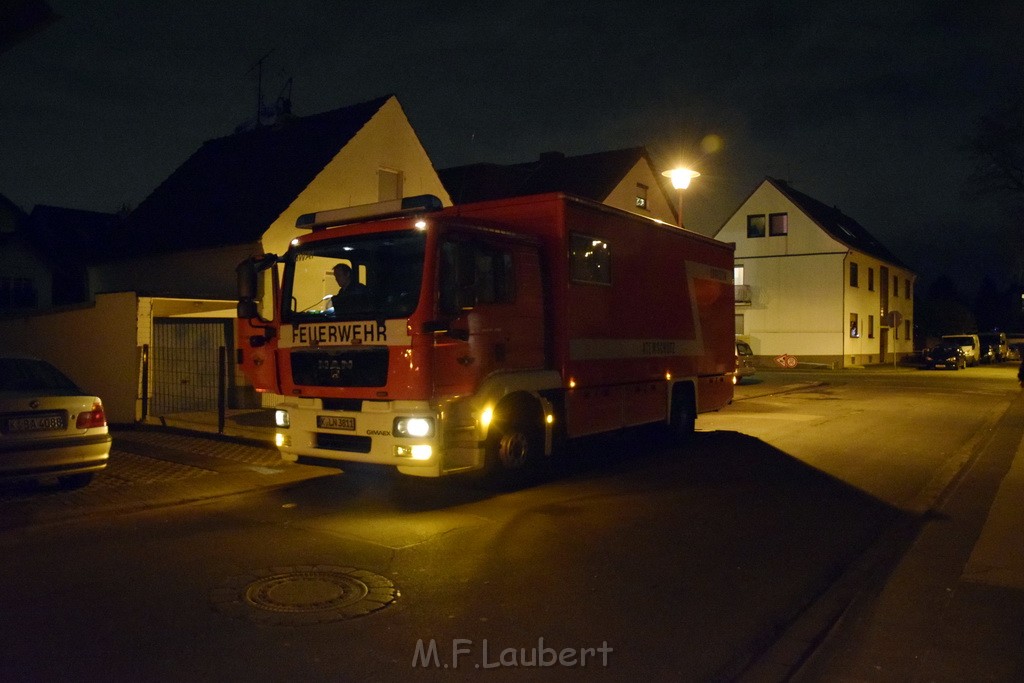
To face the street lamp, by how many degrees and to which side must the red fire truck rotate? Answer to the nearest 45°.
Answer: approximately 180°

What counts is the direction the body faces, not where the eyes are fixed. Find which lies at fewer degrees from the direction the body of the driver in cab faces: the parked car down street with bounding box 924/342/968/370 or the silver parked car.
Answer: the silver parked car

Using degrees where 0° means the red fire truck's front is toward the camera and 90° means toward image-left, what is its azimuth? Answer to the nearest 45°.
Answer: approximately 45°

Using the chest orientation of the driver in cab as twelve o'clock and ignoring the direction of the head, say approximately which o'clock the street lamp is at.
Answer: The street lamp is roughly at 6 o'clock from the driver in cab.

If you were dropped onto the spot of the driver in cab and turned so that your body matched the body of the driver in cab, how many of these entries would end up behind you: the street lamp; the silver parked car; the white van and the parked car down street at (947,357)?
3

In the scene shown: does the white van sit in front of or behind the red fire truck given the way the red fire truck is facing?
behind

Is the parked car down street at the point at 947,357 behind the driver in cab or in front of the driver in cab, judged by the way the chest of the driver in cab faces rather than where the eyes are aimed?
behind

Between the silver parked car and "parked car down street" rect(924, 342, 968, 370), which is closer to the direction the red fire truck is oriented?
the silver parked car

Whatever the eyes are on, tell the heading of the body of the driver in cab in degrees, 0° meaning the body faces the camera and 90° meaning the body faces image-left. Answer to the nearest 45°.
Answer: approximately 45°

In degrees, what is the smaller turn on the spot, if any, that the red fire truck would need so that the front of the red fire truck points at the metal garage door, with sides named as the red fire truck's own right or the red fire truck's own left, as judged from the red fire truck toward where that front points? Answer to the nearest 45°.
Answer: approximately 90° to the red fire truck's own right

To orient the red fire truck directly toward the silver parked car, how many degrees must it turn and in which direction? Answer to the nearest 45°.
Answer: approximately 45° to its right

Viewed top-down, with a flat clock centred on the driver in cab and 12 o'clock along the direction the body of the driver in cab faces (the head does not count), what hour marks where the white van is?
The white van is roughly at 6 o'clock from the driver in cab.
